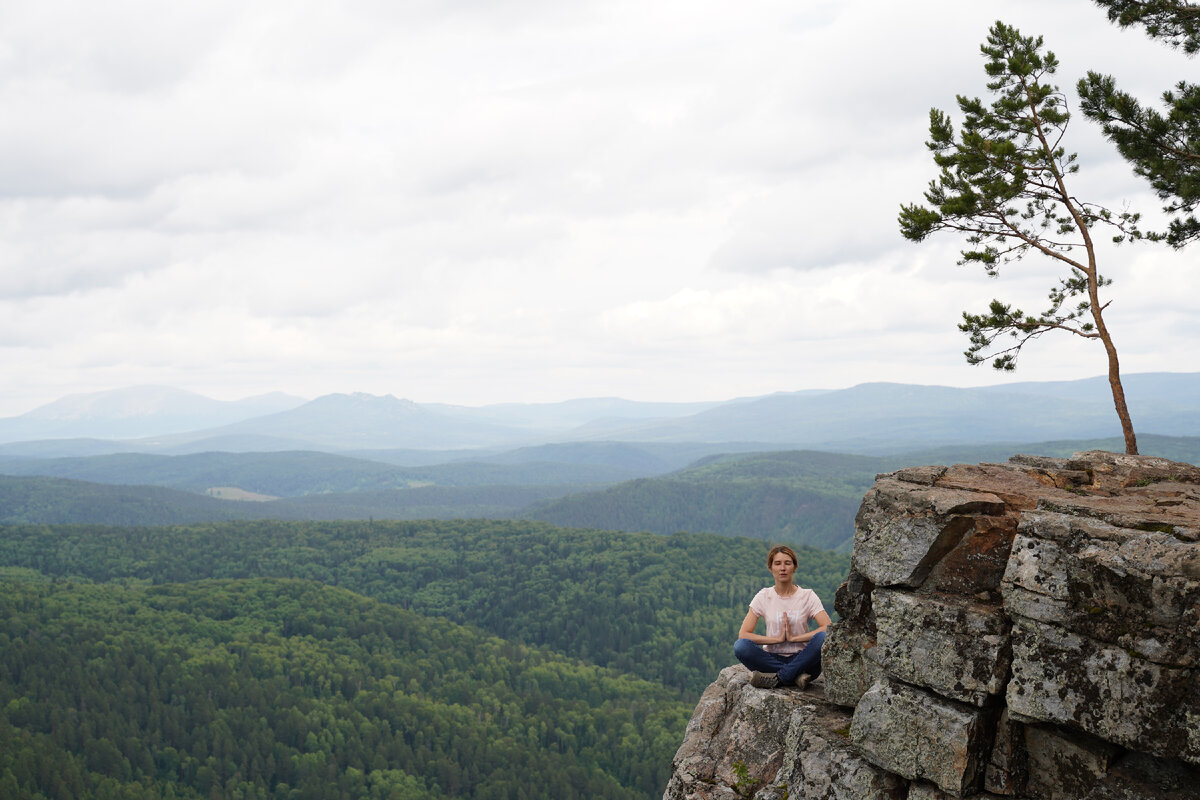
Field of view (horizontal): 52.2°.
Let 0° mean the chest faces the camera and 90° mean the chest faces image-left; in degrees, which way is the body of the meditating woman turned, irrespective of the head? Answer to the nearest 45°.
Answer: approximately 0°

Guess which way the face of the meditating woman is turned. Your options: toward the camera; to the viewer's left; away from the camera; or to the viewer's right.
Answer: toward the camera

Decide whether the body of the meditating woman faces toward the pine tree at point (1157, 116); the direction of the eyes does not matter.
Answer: no
